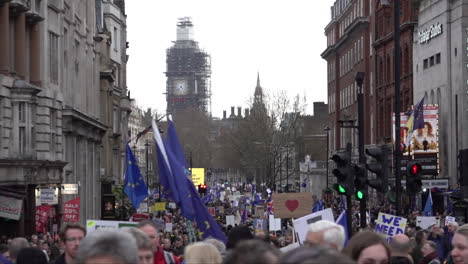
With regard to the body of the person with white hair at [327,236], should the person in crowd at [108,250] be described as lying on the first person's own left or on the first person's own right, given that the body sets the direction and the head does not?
on the first person's own left

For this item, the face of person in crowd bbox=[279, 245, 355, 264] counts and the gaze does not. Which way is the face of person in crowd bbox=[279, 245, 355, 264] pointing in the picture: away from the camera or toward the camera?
away from the camera

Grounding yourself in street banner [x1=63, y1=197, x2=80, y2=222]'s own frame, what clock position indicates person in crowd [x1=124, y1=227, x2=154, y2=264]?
The person in crowd is roughly at 12 o'clock from the street banner.

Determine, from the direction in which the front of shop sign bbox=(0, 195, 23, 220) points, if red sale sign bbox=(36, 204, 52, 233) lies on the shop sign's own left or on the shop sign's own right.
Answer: on the shop sign's own left

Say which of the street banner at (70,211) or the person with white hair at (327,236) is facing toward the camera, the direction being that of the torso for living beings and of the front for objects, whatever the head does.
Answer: the street banner

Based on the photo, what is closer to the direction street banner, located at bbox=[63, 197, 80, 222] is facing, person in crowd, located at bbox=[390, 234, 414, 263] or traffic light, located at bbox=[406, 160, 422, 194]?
the person in crowd

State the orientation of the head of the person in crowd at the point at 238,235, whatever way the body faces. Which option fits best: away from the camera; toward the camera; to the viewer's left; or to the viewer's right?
away from the camera

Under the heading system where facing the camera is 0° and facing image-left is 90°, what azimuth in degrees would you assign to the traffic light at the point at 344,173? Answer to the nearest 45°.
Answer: approximately 45°

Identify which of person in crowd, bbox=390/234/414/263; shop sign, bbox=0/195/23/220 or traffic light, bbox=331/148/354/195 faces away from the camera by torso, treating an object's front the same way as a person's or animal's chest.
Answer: the person in crowd

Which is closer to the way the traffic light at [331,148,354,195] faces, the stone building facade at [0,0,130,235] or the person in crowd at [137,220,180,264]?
the person in crowd
